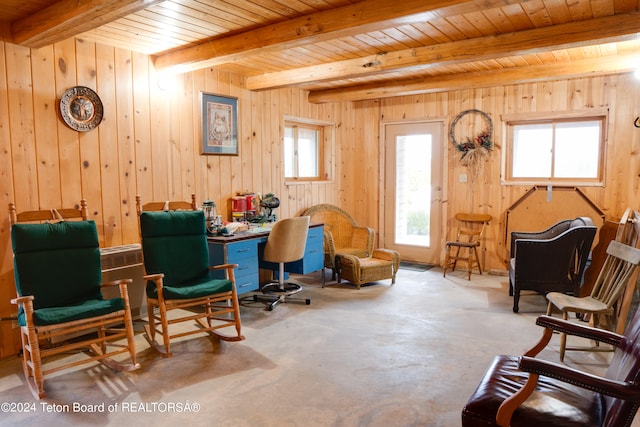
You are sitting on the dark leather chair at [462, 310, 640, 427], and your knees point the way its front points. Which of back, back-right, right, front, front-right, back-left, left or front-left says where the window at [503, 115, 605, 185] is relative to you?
right

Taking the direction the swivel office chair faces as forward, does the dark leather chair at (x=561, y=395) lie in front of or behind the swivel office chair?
behind

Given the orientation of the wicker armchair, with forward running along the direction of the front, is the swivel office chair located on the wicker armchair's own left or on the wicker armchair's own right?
on the wicker armchair's own right

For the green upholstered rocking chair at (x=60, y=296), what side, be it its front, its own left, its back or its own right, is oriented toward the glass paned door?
left

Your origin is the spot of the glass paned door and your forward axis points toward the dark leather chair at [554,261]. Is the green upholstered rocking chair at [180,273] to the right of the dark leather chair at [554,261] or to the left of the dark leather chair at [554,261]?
right

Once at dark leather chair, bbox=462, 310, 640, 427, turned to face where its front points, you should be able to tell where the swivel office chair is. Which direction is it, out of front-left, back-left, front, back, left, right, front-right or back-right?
front-right

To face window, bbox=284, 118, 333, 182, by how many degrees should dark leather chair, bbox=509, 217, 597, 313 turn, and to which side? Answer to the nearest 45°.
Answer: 0° — it already faces it

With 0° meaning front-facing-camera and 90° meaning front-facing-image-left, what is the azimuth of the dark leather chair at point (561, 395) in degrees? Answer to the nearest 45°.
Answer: approximately 90°

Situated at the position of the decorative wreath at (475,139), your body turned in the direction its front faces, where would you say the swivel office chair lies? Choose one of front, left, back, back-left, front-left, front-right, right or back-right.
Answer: front-right

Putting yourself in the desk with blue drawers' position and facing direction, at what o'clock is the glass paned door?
The glass paned door is roughly at 9 o'clock from the desk with blue drawers.

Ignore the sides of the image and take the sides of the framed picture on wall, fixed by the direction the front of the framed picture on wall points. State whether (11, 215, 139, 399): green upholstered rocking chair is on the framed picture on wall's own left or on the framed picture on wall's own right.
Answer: on the framed picture on wall's own right
